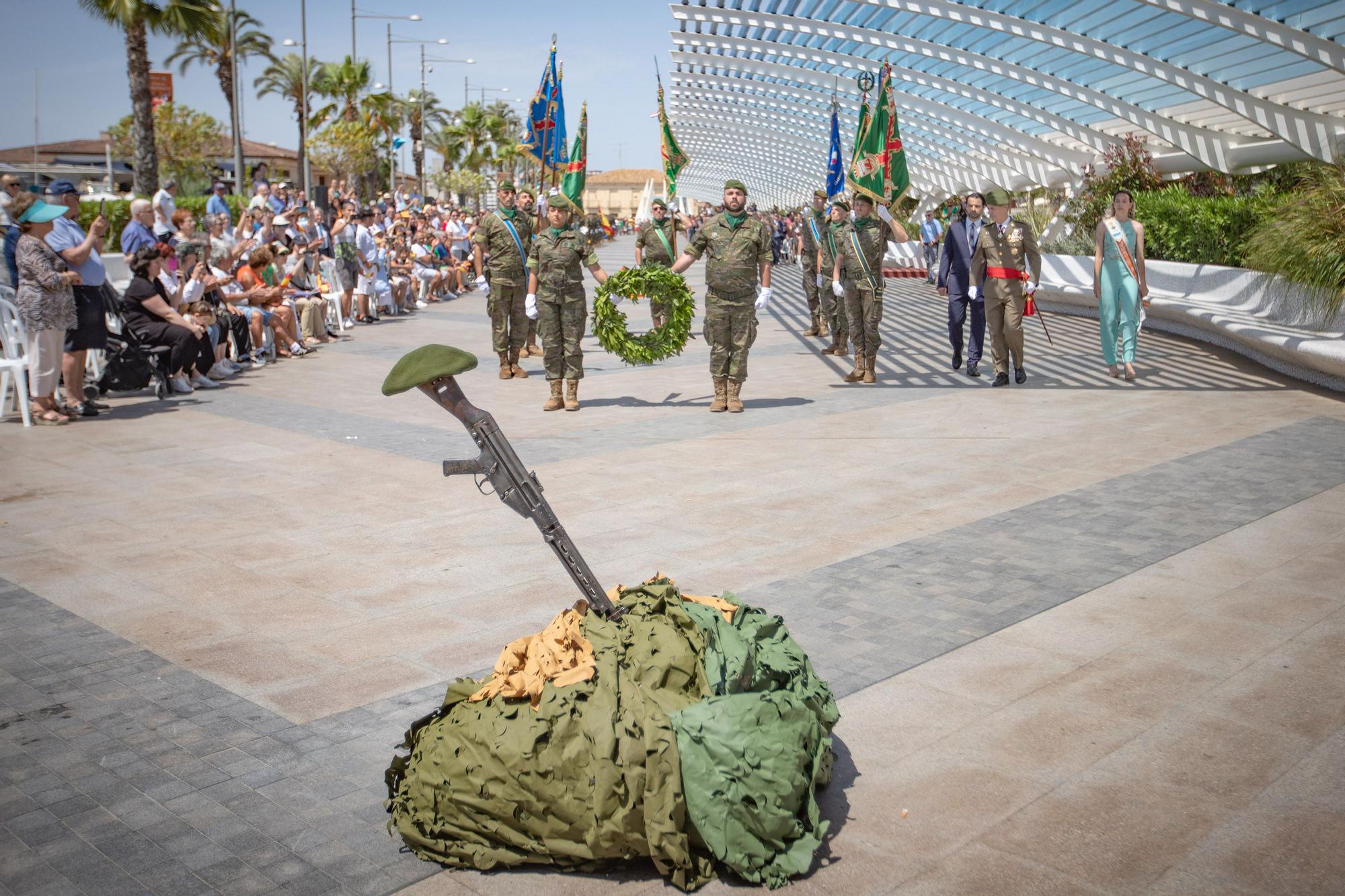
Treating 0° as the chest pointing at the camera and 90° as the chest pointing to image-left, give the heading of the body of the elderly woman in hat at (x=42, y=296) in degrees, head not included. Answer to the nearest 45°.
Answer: approximately 270°

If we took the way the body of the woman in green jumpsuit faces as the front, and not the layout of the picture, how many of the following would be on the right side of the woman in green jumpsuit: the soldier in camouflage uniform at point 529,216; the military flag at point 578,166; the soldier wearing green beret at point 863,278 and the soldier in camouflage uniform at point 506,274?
4

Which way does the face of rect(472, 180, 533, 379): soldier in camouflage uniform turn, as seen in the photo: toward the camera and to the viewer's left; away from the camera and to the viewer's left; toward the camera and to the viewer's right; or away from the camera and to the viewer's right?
toward the camera and to the viewer's right

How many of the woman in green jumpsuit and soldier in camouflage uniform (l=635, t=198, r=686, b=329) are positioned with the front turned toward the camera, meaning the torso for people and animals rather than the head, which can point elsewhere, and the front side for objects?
2

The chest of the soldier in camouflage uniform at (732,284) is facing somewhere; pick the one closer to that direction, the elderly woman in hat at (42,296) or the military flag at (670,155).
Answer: the elderly woman in hat

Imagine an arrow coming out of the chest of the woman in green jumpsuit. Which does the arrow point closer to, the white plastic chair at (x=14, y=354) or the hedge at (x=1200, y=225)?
the white plastic chair

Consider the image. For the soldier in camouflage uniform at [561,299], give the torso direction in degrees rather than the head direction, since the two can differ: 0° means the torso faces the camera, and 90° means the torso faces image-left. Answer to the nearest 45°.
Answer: approximately 0°

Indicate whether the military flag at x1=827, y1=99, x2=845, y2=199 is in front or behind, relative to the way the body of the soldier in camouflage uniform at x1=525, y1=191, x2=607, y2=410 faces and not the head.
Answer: behind

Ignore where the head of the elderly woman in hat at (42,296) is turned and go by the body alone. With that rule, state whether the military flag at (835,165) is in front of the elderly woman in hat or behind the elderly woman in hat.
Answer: in front

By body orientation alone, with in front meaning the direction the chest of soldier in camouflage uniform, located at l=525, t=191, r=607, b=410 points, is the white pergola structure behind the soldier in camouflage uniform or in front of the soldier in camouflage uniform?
behind

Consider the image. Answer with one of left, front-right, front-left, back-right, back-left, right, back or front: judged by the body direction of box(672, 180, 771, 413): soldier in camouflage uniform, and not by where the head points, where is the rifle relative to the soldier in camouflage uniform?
front

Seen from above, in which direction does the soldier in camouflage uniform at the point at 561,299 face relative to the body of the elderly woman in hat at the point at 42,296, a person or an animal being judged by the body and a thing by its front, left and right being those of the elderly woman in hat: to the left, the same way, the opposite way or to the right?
to the right

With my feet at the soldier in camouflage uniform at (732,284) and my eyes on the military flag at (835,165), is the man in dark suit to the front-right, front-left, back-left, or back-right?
front-right

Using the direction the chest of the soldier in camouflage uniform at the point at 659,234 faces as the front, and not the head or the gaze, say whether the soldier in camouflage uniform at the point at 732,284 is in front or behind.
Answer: in front

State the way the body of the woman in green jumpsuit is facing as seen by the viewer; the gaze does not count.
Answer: toward the camera

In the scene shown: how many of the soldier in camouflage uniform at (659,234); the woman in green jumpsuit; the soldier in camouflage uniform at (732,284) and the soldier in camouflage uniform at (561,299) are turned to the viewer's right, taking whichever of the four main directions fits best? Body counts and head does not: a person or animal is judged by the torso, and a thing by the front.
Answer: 0

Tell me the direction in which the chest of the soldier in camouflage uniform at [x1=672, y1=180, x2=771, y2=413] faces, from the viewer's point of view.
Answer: toward the camera
